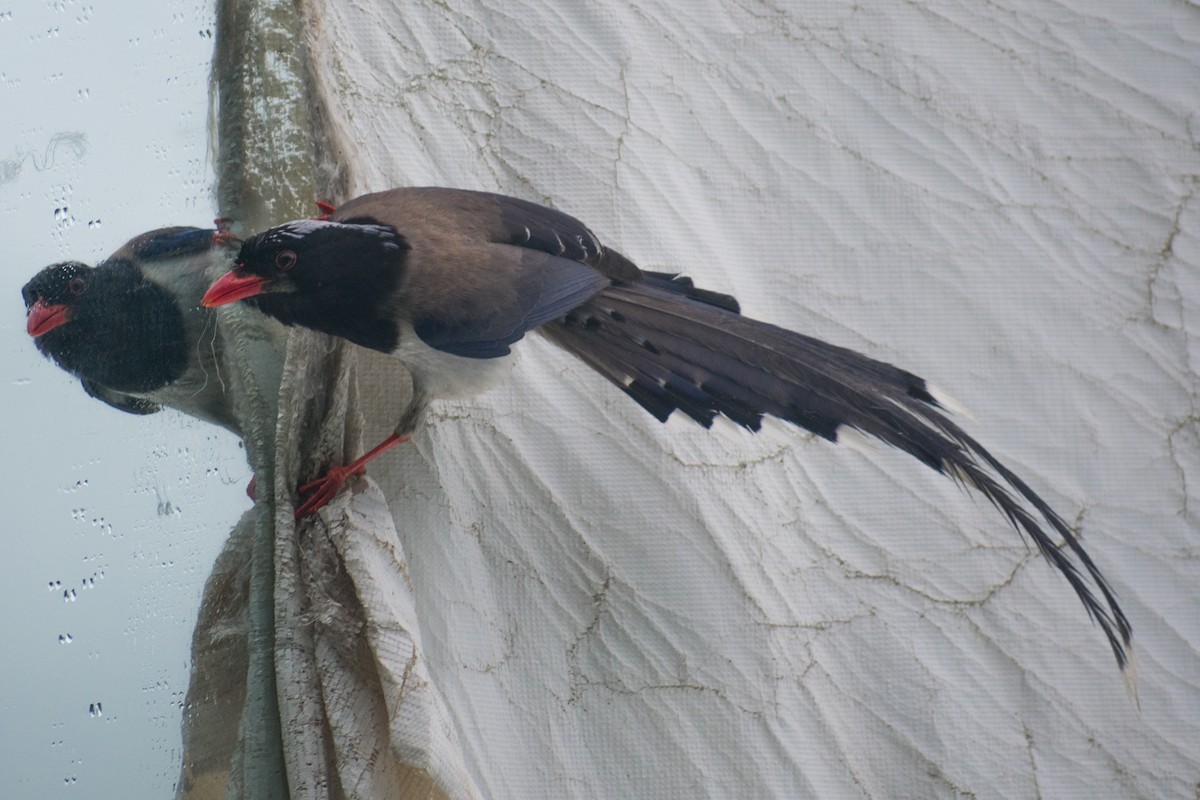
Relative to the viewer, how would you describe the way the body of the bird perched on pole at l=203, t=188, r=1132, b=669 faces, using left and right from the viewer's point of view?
facing to the left of the viewer

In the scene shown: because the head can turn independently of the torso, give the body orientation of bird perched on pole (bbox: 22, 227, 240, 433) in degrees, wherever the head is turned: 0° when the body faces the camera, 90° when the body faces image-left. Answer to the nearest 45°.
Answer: approximately 45°
